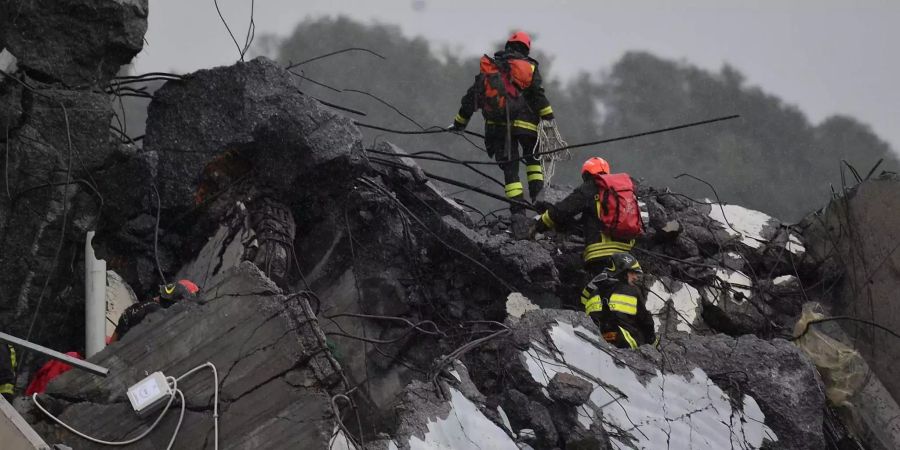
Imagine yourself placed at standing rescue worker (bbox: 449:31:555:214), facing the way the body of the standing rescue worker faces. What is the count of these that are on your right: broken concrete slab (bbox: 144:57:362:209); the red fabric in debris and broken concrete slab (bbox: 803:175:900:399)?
1

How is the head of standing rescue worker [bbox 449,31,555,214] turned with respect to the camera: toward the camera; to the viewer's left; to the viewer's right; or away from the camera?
away from the camera

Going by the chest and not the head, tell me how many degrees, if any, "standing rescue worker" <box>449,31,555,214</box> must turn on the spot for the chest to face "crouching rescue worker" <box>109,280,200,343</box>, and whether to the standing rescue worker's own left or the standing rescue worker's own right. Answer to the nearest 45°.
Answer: approximately 135° to the standing rescue worker's own left

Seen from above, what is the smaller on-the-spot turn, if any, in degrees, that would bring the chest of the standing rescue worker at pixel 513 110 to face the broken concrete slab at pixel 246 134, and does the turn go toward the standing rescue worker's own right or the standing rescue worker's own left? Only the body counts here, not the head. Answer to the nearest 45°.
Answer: approximately 135° to the standing rescue worker's own left

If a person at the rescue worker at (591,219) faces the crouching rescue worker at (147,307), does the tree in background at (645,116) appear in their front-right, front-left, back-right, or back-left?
back-right

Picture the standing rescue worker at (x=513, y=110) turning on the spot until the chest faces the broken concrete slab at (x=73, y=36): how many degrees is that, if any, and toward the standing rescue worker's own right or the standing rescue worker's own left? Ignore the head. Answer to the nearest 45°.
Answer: approximately 135° to the standing rescue worker's own left

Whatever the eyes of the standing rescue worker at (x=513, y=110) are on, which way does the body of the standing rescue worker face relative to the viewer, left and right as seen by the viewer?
facing away from the viewer

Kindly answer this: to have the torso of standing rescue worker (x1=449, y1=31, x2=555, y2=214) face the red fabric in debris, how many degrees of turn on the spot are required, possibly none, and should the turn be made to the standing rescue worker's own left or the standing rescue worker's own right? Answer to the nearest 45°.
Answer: approximately 135° to the standing rescue worker's own left
